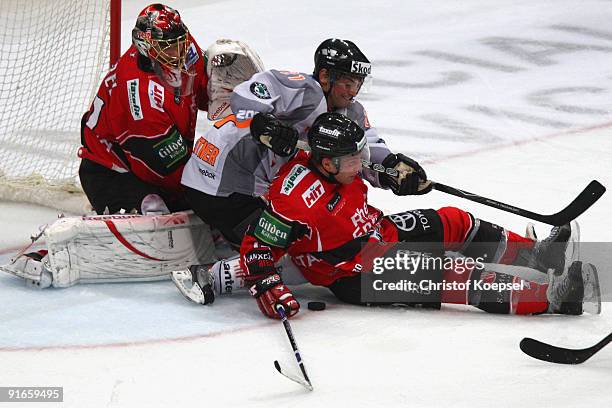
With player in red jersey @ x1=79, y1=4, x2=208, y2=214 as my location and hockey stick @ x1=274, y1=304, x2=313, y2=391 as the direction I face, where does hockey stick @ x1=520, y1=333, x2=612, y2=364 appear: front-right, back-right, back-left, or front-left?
front-left

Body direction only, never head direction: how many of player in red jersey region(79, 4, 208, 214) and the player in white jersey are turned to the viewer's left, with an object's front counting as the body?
0

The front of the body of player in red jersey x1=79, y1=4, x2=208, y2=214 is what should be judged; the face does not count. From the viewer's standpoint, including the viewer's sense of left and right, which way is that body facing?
facing the viewer and to the right of the viewer

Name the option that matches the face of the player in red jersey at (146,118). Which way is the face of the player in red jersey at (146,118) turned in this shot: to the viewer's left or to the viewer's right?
to the viewer's right

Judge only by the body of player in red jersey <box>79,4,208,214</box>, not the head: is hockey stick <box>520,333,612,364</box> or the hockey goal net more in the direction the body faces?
the hockey stick

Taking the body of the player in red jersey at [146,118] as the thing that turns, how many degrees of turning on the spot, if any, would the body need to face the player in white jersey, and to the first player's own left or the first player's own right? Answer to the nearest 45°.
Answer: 0° — they already face them

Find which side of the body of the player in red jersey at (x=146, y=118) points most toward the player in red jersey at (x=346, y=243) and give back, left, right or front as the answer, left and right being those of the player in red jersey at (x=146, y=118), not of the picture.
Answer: front
